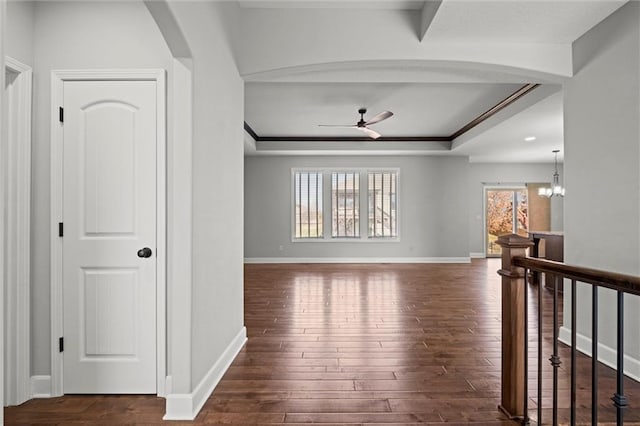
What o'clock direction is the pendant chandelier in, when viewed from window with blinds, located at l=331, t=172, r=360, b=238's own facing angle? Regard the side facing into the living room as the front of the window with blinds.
The pendant chandelier is roughly at 9 o'clock from the window with blinds.

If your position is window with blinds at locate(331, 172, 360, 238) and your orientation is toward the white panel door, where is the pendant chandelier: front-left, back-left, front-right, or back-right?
back-left

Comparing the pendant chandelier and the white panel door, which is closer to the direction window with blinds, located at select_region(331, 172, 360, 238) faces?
the white panel door

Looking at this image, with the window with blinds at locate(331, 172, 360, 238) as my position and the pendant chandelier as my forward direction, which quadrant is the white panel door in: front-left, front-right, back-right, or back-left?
back-right

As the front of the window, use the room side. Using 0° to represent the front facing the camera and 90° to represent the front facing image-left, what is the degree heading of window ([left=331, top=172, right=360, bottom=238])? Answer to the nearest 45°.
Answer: approximately 0°

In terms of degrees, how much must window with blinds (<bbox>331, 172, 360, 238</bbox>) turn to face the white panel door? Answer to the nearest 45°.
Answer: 0° — it already faces it
